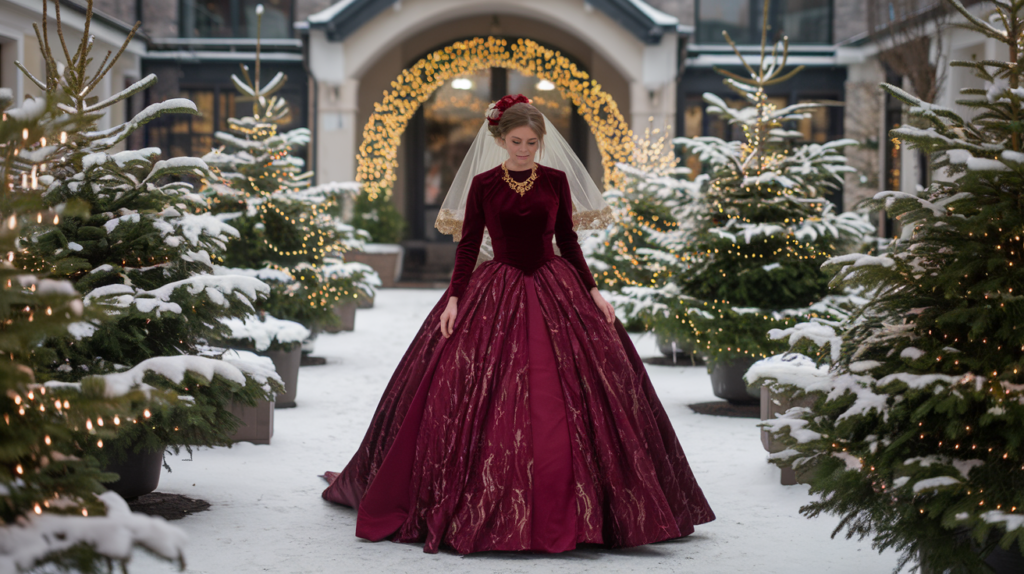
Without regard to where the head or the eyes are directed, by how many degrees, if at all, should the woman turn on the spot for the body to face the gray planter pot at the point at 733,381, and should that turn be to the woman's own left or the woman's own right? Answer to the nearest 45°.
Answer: approximately 135° to the woman's own left

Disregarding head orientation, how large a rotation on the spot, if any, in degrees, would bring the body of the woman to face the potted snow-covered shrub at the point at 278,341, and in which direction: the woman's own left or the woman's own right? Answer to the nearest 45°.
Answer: approximately 135° to the woman's own right

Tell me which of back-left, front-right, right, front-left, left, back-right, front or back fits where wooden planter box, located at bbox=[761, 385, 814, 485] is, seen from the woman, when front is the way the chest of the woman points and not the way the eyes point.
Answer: back-left

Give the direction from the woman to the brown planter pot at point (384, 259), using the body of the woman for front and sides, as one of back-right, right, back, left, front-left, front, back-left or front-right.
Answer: back

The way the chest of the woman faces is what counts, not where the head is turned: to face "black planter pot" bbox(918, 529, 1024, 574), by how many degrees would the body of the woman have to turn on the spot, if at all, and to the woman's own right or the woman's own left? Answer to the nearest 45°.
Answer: approximately 45° to the woman's own left

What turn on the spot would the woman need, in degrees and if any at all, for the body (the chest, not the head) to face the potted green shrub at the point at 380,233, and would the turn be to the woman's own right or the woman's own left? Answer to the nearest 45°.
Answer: approximately 180°

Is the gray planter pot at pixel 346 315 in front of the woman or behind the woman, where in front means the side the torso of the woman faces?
behind

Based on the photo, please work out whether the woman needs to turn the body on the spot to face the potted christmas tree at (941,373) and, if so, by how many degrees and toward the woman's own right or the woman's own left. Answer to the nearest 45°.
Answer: approximately 45° to the woman's own left

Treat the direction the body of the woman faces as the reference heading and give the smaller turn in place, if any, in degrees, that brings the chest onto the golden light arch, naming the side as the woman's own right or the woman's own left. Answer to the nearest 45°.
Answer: approximately 180°

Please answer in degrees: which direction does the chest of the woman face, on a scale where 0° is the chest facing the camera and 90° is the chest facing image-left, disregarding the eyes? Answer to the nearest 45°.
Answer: approximately 0°

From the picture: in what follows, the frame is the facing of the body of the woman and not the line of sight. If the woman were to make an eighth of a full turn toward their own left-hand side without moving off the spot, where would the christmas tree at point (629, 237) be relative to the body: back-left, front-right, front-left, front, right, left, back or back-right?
back-left

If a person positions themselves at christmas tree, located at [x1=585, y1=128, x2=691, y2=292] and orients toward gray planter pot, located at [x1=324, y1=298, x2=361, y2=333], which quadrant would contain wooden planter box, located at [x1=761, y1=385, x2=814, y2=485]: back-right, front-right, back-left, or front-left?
back-left

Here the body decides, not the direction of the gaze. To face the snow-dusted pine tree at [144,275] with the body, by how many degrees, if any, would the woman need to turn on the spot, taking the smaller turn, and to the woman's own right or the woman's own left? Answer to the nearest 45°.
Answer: approximately 90° to the woman's own right

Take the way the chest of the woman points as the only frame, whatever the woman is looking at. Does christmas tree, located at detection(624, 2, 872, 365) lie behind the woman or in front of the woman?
behind

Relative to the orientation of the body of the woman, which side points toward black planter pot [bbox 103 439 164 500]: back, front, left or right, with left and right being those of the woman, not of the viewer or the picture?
right

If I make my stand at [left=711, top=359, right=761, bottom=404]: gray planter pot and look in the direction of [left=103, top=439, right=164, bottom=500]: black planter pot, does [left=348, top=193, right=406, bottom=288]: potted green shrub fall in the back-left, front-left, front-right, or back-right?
back-right
